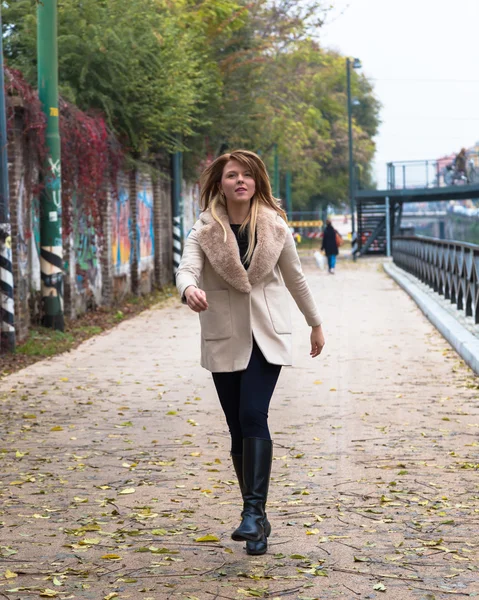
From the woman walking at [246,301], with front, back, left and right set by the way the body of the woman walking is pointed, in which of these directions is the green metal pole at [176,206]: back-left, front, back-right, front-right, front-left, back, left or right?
back

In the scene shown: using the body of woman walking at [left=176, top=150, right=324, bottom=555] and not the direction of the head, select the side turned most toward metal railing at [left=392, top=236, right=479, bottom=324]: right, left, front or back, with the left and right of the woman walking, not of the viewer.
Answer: back

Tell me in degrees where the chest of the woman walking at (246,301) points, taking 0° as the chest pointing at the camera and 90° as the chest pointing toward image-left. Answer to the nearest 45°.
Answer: approximately 0°

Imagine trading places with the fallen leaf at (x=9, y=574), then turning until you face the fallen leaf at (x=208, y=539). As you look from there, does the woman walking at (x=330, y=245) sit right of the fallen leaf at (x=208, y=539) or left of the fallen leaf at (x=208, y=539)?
left

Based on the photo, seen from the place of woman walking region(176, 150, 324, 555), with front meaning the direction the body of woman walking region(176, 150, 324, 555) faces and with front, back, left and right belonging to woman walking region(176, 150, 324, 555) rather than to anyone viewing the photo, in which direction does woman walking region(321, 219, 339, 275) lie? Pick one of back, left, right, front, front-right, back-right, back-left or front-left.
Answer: back
